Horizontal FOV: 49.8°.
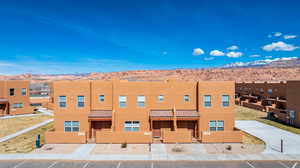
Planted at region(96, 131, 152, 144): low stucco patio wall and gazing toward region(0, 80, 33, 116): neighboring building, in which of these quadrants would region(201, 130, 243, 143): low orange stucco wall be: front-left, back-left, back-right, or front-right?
back-right

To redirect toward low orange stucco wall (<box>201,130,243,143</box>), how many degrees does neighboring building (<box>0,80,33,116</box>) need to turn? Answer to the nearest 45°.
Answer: approximately 45° to its left

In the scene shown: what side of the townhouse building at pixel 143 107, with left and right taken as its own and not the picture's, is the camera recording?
front

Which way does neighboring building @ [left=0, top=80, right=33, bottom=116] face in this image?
toward the camera

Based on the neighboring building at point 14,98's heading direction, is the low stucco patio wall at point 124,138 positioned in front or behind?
in front

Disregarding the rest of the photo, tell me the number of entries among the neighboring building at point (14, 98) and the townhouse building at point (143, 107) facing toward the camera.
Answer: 2

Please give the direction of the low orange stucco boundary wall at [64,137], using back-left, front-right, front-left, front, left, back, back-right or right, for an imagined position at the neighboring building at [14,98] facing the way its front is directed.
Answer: front
